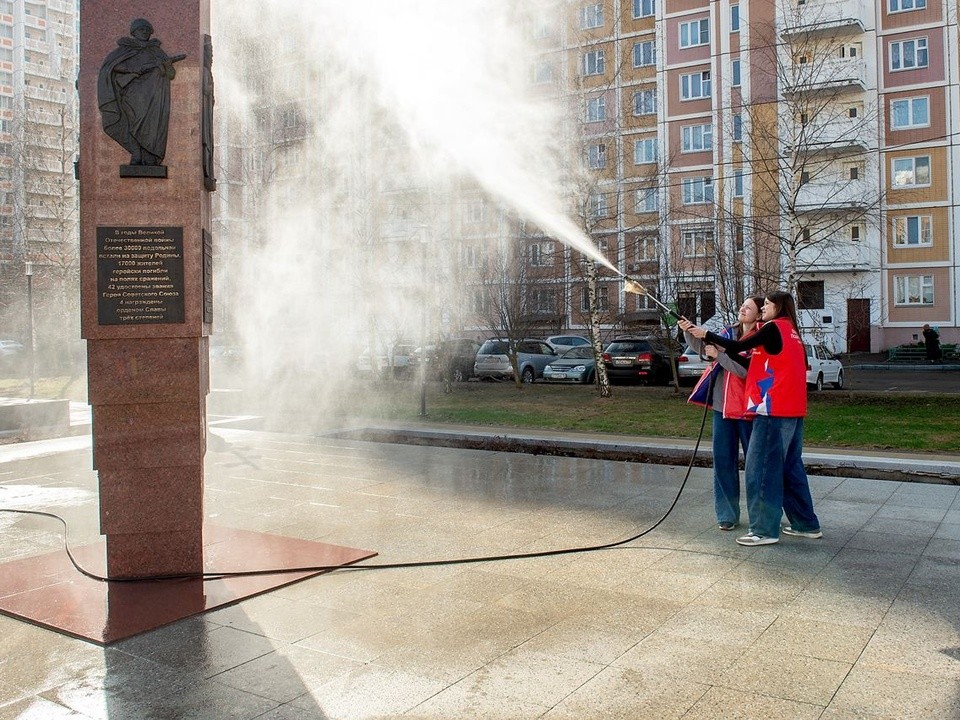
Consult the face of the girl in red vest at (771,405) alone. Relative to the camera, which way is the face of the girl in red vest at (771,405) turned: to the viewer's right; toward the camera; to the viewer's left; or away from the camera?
to the viewer's left

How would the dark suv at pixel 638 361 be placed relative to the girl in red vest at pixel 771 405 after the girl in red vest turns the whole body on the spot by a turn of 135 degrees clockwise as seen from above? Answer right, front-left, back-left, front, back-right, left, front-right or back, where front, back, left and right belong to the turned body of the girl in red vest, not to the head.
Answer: front-left

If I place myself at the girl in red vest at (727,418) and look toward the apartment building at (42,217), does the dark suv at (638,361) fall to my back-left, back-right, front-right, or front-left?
front-right

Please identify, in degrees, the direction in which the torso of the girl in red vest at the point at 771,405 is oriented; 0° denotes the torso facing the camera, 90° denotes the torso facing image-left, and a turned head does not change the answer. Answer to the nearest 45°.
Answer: approximately 90°
